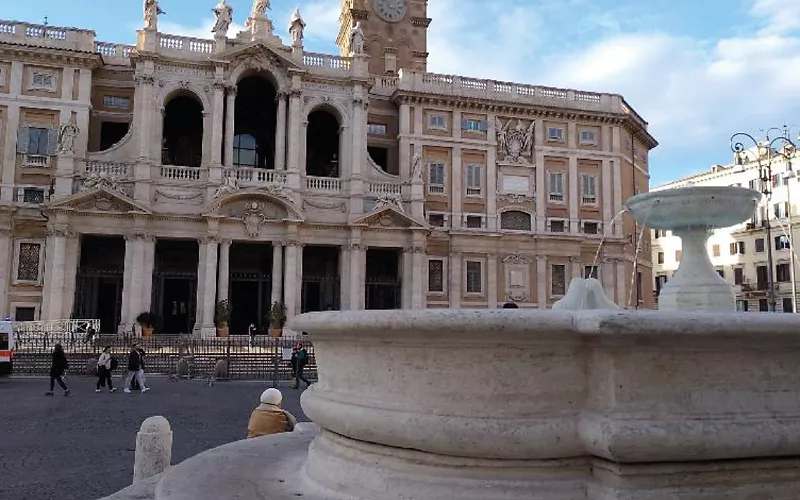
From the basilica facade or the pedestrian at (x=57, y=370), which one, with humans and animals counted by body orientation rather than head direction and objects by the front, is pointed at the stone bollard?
the basilica facade

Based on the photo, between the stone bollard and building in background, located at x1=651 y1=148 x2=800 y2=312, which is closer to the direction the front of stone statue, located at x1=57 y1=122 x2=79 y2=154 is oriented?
the stone bollard

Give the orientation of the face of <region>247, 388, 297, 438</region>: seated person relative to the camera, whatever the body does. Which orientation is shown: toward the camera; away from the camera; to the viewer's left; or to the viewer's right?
away from the camera

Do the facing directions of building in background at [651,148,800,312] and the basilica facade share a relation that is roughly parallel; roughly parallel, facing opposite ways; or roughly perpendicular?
roughly perpendicular

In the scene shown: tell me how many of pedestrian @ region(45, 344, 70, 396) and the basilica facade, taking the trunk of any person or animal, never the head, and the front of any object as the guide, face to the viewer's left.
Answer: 1

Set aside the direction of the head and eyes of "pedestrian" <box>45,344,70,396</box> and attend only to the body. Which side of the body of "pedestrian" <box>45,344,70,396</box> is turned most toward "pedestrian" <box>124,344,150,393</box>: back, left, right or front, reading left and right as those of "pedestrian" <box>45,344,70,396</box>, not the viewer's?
back

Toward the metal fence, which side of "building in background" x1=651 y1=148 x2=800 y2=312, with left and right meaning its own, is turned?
front

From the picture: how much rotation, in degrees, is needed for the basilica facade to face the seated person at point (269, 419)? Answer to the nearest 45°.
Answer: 0° — it already faces them

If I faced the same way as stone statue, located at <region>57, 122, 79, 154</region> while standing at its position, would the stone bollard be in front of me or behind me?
in front

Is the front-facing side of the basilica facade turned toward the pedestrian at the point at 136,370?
yes

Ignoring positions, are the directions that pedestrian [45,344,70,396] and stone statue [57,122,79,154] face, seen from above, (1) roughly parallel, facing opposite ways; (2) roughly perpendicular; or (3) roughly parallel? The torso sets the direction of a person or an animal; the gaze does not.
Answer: roughly perpendicular

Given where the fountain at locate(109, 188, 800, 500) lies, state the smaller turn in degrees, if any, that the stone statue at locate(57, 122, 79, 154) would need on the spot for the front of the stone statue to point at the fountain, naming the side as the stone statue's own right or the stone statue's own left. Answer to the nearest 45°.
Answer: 0° — it already faces it

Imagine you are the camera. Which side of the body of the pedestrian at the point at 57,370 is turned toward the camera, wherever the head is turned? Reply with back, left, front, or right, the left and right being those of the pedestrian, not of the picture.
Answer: left

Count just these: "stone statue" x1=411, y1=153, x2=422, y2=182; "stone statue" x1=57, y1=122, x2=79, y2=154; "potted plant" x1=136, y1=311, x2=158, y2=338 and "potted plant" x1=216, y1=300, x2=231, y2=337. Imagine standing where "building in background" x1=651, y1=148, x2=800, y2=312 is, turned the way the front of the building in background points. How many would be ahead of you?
4

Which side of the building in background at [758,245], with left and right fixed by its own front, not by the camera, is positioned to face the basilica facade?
front

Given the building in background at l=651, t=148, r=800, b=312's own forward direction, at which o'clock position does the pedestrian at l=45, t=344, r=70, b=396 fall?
The pedestrian is roughly at 11 o'clock from the building in background.

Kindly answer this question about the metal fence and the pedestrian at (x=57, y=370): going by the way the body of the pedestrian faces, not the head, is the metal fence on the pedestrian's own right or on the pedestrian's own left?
on the pedestrian's own right

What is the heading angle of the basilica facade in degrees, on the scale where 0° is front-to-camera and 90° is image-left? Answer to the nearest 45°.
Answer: approximately 0°

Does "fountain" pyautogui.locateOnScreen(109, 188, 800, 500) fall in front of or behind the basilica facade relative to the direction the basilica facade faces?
in front

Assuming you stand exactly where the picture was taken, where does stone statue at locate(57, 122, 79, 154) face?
facing the viewer
